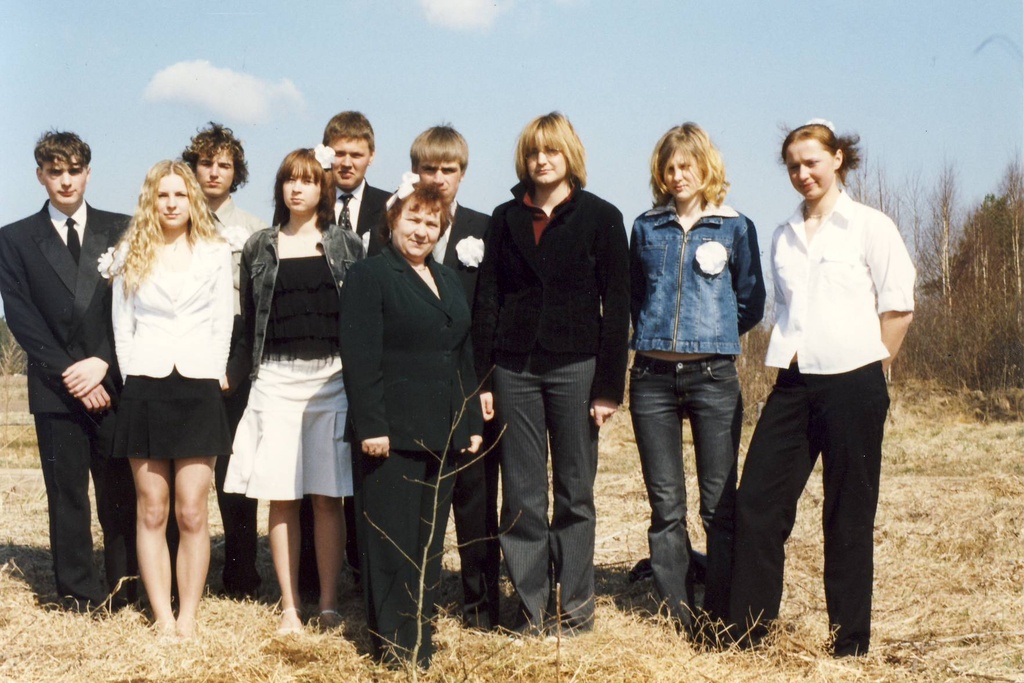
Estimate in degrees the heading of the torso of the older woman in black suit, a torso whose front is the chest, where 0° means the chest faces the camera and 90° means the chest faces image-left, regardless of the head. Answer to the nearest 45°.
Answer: approximately 315°

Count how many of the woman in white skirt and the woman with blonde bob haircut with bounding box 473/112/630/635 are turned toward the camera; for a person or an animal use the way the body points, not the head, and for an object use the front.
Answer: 2

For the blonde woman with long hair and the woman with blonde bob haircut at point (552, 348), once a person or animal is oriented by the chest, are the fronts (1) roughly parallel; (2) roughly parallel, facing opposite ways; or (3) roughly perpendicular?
roughly parallel

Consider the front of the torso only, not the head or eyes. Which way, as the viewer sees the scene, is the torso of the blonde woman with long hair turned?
toward the camera

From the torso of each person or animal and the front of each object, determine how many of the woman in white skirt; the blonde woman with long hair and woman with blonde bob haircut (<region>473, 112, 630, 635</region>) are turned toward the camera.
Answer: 3

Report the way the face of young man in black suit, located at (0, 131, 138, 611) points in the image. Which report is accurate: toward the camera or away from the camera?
toward the camera

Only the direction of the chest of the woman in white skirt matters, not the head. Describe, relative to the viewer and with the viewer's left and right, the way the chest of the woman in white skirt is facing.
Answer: facing the viewer
